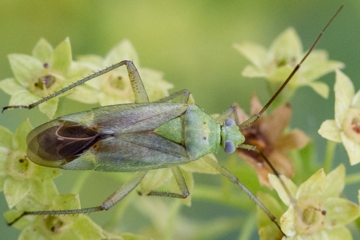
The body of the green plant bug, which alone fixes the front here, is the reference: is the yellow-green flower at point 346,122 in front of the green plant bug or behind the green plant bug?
in front

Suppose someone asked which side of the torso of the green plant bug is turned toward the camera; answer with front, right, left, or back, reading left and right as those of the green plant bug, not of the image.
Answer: right

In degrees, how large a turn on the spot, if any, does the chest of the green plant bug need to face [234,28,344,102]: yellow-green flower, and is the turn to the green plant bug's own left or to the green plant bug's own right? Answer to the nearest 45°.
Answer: approximately 45° to the green plant bug's own left

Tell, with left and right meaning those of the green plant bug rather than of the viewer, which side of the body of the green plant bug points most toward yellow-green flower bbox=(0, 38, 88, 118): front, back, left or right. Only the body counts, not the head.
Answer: back
